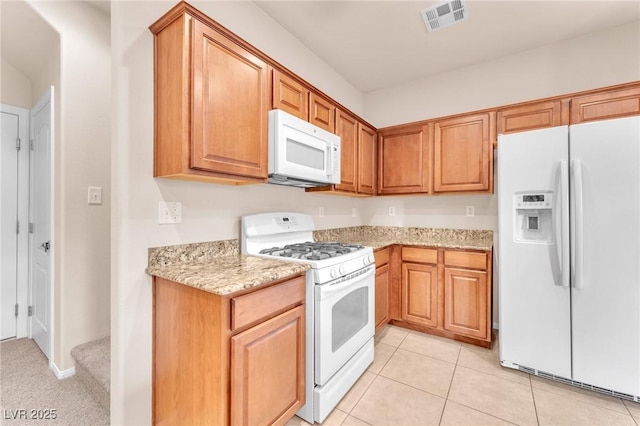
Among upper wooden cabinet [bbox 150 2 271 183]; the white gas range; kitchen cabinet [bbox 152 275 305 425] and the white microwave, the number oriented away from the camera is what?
0

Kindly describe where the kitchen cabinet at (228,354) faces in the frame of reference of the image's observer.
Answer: facing the viewer and to the right of the viewer

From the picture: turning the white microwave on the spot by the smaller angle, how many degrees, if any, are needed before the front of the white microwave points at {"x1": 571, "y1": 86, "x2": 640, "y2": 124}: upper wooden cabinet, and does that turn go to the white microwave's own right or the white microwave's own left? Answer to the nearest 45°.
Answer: approximately 45° to the white microwave's own left

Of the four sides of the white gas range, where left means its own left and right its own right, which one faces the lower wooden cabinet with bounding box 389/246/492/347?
left

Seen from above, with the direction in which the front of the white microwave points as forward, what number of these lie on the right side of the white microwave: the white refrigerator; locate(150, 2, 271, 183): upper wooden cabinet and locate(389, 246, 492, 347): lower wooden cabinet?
1

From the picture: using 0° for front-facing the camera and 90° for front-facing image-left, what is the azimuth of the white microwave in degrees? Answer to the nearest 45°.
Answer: approximately 315°

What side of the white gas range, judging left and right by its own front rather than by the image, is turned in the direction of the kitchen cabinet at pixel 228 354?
right

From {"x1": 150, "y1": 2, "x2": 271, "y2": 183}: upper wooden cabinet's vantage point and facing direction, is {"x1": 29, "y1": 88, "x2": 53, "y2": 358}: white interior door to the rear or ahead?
to the rear

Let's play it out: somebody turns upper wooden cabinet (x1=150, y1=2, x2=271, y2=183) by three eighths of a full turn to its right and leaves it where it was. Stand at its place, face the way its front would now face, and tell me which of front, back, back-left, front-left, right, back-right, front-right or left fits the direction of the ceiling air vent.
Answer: back

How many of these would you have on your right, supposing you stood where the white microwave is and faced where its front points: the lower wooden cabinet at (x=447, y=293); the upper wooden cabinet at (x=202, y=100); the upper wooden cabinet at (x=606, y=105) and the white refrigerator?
1

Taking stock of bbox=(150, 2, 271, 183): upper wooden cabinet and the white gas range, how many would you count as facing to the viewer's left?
0
